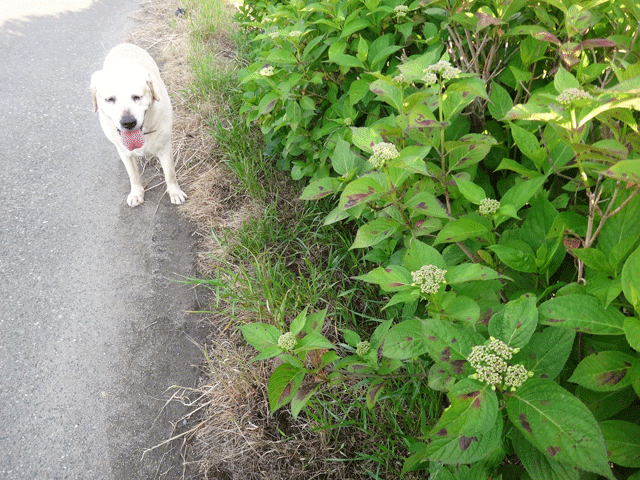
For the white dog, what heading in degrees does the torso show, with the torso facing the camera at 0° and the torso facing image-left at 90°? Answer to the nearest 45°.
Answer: approximately 0°
